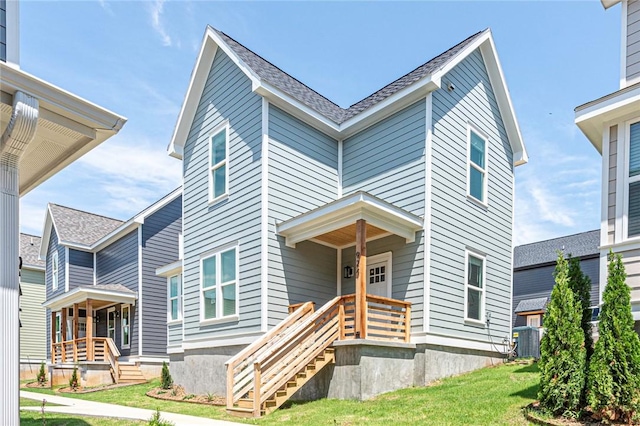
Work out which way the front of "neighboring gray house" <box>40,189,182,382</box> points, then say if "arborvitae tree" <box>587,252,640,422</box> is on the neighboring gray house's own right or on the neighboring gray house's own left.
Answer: on the neighboring gray house's own left

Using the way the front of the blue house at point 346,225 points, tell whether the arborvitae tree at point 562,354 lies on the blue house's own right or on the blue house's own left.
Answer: on the blue house's own left

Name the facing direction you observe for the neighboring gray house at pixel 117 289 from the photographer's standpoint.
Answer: facing the viewer and to the left of the viewer

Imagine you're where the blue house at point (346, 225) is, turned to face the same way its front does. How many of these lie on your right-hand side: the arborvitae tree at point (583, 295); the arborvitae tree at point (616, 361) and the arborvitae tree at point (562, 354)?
0

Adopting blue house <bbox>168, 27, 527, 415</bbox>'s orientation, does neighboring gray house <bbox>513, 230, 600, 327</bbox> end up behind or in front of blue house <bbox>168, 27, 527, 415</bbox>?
behind

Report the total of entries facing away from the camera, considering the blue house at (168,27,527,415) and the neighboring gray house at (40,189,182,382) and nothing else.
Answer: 0

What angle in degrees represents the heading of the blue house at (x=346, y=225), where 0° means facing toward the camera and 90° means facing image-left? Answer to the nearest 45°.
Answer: approximately 45°

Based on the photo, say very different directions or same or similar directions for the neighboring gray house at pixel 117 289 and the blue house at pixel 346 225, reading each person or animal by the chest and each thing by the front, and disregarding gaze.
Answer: same or similar directions
